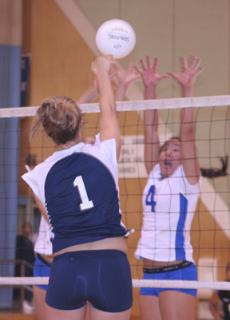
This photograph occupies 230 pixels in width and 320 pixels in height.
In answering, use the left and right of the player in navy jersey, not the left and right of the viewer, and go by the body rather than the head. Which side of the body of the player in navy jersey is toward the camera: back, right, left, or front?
back

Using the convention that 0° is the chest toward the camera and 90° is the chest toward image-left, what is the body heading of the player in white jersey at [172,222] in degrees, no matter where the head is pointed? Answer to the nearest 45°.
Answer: approximately 45°

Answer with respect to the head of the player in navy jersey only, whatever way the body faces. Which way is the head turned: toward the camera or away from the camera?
away from the camera

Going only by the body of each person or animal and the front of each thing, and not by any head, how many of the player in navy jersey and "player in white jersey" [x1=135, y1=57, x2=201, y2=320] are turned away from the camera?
1

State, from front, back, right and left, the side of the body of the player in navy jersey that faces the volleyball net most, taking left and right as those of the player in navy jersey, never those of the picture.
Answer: front

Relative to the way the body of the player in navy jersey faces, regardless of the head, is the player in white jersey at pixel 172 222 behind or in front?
in front

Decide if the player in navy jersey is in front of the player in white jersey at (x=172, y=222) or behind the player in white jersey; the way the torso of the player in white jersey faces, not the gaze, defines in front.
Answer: in front

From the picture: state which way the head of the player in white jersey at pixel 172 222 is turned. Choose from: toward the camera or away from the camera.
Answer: toward the camera
